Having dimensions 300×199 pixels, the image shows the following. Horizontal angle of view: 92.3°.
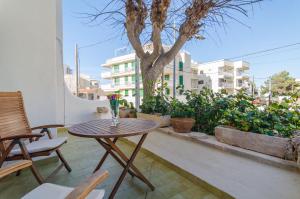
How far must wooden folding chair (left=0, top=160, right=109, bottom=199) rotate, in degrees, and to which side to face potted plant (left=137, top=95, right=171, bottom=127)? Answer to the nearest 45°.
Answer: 0° — it already faces it

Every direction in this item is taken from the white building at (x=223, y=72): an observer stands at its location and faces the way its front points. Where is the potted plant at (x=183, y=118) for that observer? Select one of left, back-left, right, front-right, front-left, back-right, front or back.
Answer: front-right

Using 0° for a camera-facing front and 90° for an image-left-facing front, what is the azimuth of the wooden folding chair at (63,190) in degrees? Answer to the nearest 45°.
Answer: approximately 225°

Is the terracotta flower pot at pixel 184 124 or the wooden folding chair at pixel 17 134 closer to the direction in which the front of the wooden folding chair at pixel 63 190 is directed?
the terracotta flower pot

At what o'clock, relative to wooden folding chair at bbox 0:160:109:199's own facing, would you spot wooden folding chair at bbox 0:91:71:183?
wooden folding chair at bbox 0:91:71:183 is roughly at 10 o'clock from wooden folding chair at bbox 0:160:109:199.

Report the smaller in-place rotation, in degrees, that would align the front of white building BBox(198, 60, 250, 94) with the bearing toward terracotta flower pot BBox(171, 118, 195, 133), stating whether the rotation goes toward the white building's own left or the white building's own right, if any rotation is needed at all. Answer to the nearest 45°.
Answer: approximately 45° to the white building's own right

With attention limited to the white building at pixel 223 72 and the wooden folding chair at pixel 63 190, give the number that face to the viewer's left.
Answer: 0
